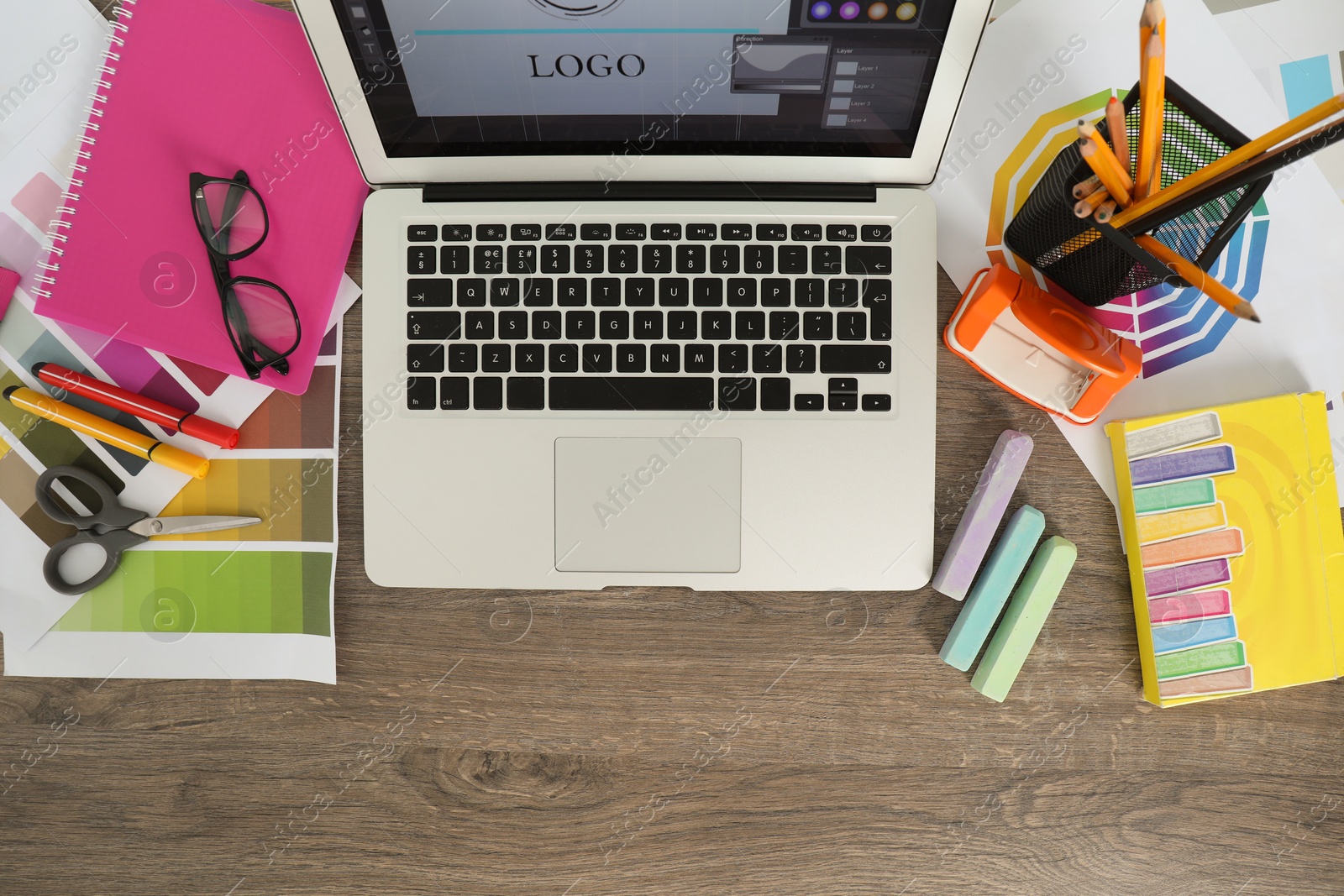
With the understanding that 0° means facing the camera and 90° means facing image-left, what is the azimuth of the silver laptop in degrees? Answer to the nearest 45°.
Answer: approximately 0°
